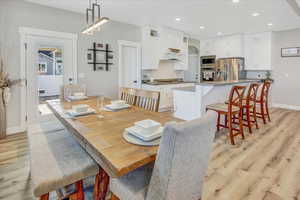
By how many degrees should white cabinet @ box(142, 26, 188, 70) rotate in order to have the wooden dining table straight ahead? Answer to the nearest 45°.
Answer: approximately 45° to its right

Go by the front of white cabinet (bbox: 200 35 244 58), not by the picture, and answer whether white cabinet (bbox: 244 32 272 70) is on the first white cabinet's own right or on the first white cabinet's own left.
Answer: on the first white cabinet's own left

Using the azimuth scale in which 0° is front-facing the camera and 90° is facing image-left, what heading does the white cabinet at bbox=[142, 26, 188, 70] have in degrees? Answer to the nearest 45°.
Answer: approximately 315°

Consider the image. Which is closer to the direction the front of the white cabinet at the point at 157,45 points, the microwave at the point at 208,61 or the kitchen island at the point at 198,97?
the kitchen island

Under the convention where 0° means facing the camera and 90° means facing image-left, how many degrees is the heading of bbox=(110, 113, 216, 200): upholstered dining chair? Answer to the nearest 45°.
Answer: approximately 135°

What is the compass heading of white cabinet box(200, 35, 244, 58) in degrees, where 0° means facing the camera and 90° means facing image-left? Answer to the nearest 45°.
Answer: approximately 45°

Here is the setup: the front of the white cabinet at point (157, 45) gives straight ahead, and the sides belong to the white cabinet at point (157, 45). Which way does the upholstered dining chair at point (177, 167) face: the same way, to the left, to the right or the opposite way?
the opposite way
